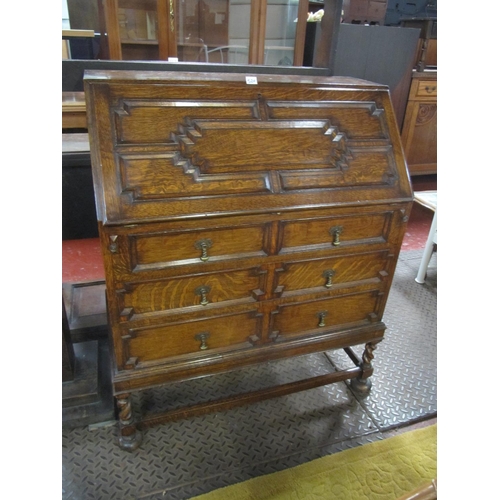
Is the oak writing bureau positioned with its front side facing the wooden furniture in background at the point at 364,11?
no

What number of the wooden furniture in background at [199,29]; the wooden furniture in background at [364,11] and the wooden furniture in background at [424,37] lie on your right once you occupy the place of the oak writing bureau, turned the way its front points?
0

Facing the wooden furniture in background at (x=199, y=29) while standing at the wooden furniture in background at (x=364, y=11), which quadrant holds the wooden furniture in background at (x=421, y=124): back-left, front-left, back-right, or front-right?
back-left

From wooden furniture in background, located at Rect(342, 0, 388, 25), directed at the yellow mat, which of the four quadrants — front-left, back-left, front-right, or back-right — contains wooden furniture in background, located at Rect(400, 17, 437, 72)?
front-left

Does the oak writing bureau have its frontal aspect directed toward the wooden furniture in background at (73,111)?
no

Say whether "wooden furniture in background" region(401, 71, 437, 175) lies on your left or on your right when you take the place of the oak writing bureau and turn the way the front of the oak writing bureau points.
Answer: on your left

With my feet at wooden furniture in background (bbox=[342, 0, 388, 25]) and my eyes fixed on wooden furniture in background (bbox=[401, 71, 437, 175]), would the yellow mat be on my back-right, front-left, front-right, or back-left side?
front-right

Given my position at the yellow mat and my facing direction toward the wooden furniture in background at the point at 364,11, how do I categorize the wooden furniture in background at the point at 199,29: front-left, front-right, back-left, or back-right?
front-left

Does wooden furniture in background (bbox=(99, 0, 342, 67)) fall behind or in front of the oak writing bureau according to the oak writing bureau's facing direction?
behind

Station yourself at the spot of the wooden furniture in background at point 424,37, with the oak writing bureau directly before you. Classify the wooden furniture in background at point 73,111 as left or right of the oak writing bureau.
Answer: right

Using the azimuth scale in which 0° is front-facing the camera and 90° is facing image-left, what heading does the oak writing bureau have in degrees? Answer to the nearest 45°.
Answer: approximately 315°

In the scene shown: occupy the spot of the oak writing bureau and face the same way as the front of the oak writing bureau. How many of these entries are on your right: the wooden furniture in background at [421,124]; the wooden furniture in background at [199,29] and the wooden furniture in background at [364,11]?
0

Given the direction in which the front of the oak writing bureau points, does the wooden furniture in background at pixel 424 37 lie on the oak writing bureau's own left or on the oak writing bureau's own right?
on the oak writing bureau's own left
